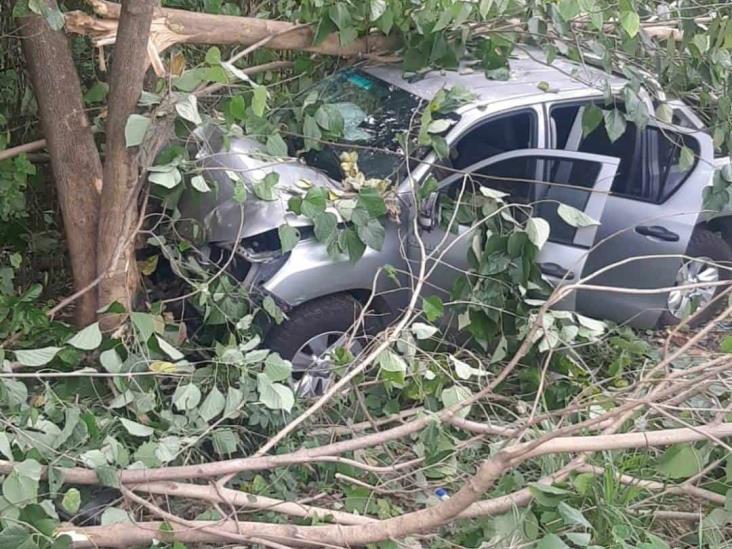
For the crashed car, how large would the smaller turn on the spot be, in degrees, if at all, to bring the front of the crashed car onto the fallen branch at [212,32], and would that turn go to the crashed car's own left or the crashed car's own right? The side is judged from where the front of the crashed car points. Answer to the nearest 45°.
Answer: approximately 45° to the crashed car's own right

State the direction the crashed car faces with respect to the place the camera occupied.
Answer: facing the viewer and to the left of the viewer
